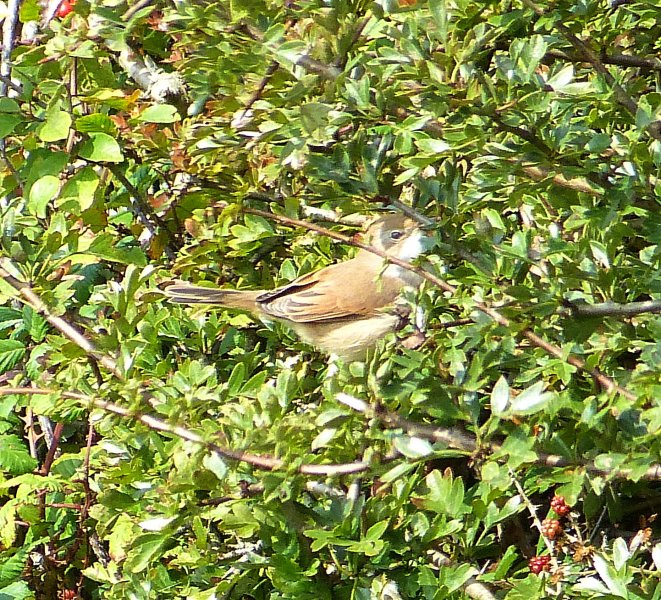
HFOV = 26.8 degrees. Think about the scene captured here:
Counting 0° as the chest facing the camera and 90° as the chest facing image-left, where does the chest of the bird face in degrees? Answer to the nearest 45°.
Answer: approximately 270°
